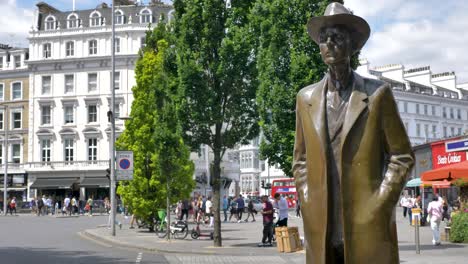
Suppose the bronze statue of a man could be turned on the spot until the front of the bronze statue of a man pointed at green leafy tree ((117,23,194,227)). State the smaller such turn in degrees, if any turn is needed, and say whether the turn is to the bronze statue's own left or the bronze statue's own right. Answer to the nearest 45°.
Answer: approximately 135° to the bronze statue's own right

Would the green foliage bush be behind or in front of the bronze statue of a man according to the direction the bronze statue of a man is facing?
behind

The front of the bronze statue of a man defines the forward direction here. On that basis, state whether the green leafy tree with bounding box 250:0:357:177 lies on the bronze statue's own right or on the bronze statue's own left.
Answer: on the bronze statue's own right

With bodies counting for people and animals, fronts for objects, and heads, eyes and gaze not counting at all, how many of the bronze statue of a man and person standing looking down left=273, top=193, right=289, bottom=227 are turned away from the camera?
0

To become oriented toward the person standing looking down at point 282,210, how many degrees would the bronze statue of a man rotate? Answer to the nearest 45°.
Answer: approximately 135° to its right

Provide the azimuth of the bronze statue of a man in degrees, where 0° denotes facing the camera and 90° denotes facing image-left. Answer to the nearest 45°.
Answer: approximately 45°

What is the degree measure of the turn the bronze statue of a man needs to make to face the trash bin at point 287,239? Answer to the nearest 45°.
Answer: approximately 135° to its right
